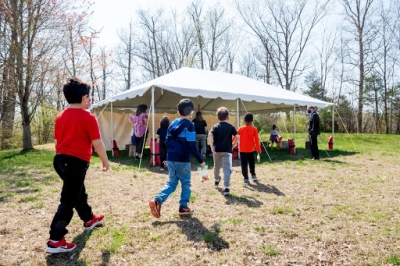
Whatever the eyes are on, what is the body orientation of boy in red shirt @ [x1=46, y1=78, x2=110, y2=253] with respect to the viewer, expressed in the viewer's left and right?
facing away from the viewer and to the right of the viewer

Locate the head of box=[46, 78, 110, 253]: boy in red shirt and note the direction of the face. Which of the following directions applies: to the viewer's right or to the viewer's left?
to the viewer's right

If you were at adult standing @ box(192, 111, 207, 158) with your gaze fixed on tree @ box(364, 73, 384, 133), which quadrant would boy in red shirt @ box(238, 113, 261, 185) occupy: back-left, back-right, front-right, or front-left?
back-right

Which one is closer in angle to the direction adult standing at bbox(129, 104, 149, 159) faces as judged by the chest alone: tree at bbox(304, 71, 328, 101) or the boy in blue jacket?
the tree

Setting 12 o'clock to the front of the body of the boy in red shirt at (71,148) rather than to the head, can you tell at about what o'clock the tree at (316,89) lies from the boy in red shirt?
The tree is roughly at 12 o'clock from the boy in red shirt.

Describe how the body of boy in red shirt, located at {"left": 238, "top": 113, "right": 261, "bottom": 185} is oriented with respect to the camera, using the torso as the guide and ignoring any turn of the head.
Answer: away from the camera

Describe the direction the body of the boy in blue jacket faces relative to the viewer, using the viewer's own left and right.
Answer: facing away from the viewer and to the right of the viewer

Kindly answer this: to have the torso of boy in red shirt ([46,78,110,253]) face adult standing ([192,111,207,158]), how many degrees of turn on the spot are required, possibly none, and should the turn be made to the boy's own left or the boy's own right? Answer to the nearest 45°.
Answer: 0° — they already face them

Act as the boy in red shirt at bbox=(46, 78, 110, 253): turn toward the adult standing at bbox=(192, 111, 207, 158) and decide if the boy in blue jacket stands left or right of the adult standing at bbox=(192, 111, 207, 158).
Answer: right
